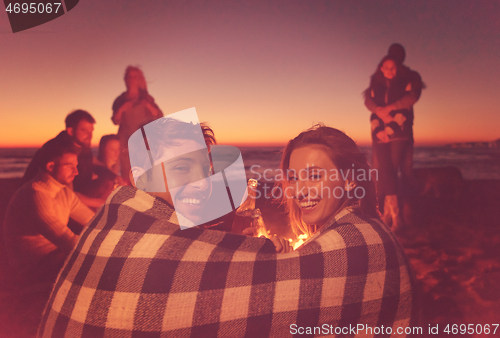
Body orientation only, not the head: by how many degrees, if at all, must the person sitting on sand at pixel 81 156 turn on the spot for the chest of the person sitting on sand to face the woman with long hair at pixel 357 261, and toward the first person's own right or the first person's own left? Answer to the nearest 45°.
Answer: approximately 45° to the first person's own right

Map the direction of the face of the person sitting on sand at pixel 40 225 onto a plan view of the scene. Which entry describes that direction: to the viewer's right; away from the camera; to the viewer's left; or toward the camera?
to the viewer's right

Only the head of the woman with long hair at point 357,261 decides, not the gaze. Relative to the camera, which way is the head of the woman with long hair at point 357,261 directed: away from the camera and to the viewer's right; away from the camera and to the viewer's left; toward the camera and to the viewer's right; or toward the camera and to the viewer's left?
toward the camera and to the viewer's left

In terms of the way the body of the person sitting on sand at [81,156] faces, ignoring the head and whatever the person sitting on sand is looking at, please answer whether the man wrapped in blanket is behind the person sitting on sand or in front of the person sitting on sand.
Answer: in front

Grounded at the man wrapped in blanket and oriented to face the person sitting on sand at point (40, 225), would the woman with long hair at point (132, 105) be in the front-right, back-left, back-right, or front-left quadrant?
front-right

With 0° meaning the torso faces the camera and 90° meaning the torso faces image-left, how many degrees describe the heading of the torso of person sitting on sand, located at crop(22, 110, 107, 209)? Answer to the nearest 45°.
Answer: approximately 315°
